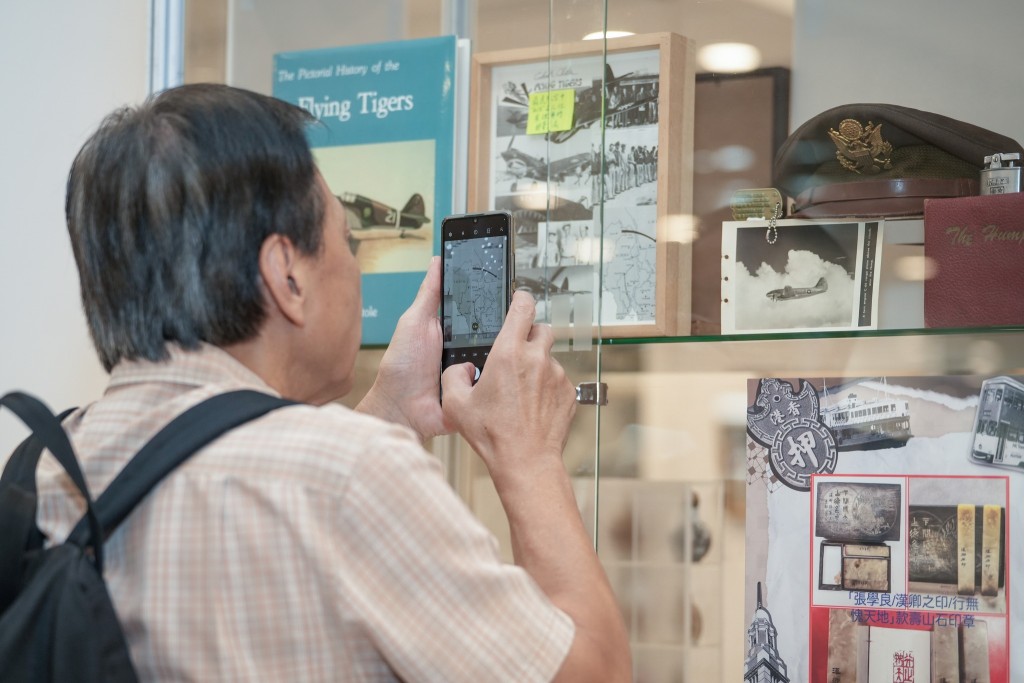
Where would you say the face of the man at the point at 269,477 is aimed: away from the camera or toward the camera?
away from the camera

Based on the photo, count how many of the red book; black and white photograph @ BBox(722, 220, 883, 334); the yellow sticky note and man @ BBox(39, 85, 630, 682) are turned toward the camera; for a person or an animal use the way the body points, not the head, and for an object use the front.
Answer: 3

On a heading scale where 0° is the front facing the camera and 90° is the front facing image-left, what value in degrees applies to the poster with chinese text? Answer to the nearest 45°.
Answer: approximately 0°

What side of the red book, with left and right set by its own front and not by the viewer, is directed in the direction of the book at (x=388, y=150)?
right

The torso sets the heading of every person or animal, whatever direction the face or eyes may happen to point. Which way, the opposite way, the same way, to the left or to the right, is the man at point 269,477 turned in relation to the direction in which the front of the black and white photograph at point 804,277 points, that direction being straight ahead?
the opposite way

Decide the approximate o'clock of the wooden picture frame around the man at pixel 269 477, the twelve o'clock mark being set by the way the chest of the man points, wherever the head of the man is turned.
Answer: The wooden picture frame is roughly at 12 o'clock from the man.
